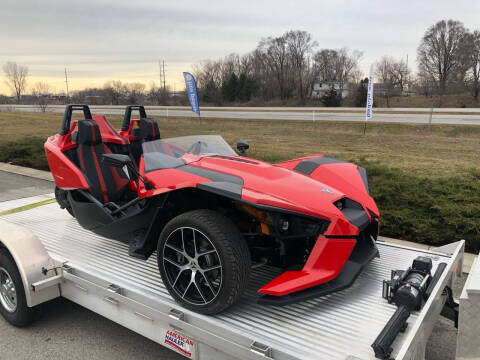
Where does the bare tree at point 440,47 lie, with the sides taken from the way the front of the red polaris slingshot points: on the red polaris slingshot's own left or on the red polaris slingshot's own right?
on the red polaris slingshot's own left

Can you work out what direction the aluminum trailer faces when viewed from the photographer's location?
facing the viewer and to the right of the viewer

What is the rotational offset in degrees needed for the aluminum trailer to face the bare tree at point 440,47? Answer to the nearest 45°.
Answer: approximately 90° to its left

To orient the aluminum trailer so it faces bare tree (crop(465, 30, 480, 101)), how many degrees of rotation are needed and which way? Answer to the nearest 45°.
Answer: approximately 90° to its left

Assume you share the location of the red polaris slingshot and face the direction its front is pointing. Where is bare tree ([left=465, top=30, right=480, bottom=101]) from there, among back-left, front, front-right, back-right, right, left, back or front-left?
left

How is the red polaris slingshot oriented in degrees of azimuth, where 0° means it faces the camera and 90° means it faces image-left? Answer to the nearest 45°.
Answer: approximately 315°
